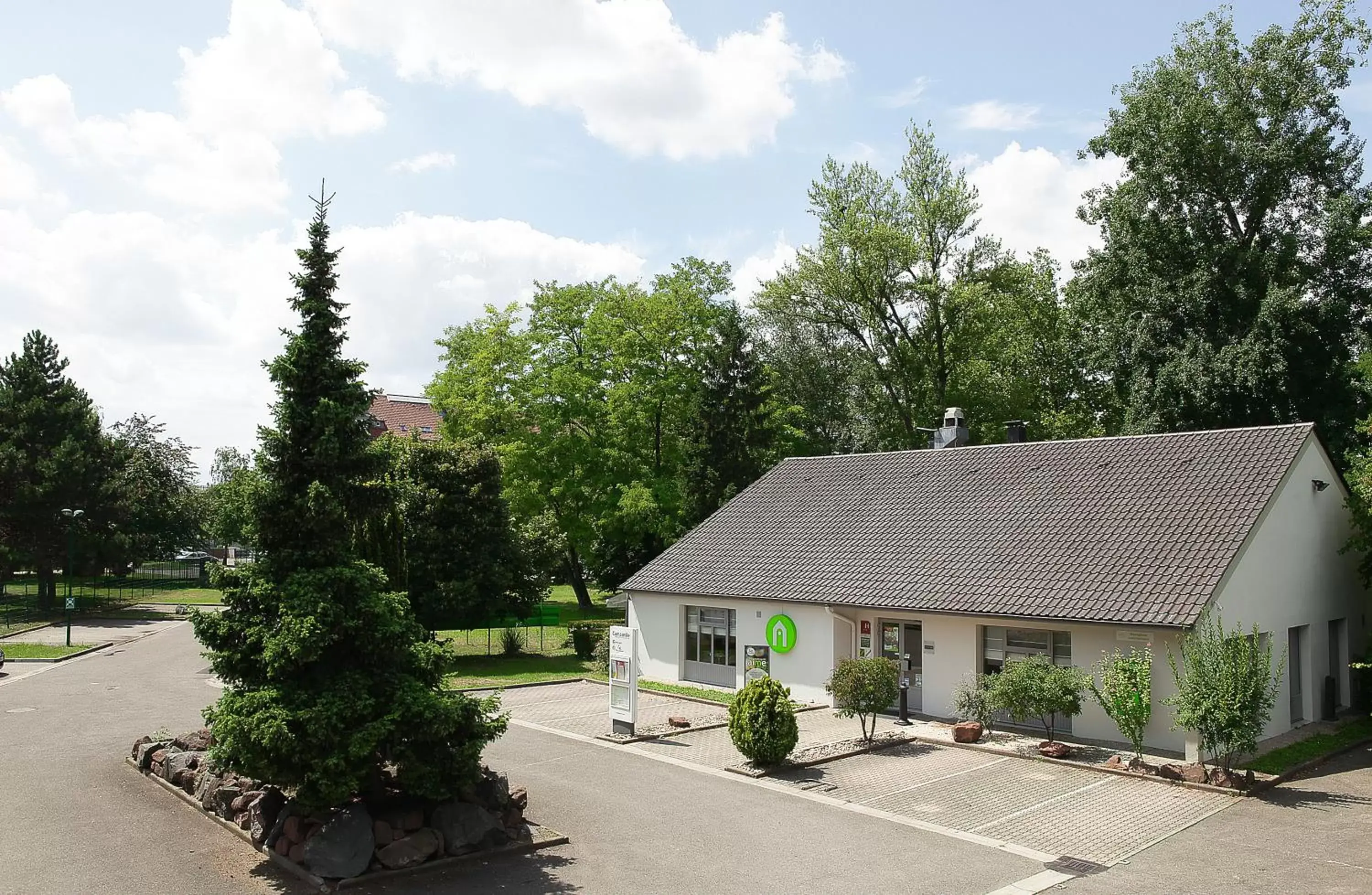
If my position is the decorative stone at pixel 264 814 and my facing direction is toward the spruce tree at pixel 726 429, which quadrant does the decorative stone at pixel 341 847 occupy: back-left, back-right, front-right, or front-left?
back-right

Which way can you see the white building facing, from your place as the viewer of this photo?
facing the viewer and to the left of the viewer

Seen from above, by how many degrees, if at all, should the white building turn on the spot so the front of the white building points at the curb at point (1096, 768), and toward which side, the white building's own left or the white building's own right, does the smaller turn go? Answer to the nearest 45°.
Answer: approximately 45° to the white building's own left

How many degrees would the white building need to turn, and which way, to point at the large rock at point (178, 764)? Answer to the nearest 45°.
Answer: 0° — it already faces it

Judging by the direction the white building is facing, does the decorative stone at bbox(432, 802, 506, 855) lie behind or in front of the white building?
in front

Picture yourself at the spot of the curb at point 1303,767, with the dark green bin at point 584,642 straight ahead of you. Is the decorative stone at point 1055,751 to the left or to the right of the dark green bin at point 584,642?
left

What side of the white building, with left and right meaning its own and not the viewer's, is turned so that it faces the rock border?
front

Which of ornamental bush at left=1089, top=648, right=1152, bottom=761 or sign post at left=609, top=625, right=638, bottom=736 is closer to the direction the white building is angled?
the sign post

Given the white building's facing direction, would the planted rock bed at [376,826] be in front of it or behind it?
in front

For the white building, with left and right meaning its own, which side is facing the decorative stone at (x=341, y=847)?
front
